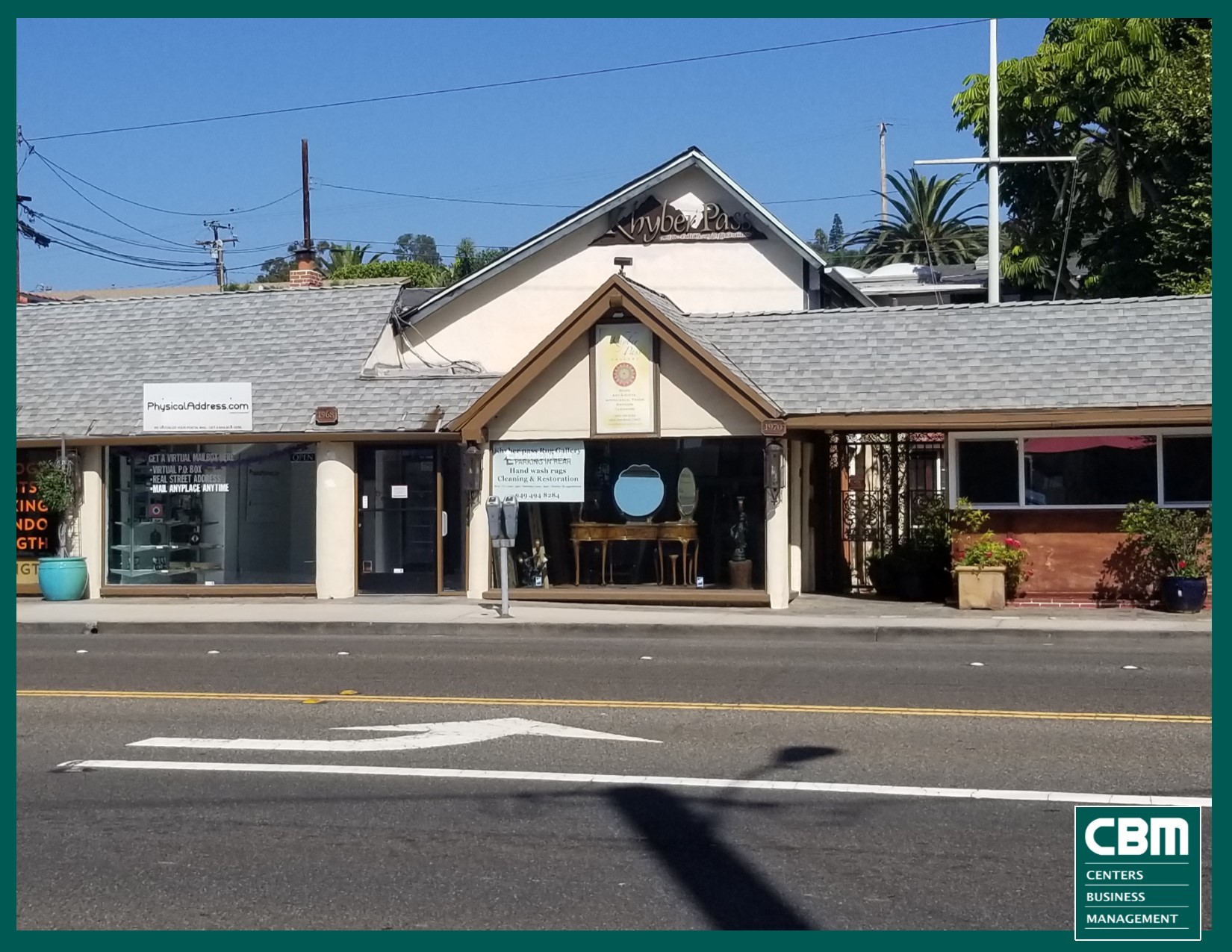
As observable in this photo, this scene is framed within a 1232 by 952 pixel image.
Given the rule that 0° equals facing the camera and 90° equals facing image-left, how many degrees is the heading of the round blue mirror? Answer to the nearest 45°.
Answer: approximately 0°

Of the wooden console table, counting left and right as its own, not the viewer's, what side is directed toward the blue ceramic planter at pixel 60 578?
right

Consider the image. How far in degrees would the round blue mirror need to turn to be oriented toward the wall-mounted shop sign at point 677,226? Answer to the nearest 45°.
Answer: approximately 180°

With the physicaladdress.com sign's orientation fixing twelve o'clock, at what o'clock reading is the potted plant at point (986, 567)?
The potted plant is roughly at 10 o'clock from the physicaladdress.com sign.

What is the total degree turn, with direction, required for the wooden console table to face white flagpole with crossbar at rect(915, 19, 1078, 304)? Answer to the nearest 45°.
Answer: approximately 135° to its left

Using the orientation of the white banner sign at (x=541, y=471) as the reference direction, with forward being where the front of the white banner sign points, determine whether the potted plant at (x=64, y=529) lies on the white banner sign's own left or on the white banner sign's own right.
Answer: on the white banner sign's own right

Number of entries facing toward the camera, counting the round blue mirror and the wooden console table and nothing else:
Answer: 2

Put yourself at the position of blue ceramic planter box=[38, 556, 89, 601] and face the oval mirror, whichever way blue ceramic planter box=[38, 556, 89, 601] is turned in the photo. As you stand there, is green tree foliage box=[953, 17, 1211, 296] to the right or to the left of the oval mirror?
left
